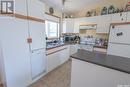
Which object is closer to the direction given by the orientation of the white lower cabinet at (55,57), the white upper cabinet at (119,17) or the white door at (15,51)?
the white upper cabinet

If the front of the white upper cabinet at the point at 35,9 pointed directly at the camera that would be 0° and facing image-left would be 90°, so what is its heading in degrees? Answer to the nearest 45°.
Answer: approximately 315°

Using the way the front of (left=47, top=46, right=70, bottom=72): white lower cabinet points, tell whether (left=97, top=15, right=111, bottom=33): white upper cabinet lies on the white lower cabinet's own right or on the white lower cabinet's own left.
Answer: on the white lower cabinet's own left

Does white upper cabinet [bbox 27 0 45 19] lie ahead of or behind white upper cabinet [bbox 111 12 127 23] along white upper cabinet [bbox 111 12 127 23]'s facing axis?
ahead

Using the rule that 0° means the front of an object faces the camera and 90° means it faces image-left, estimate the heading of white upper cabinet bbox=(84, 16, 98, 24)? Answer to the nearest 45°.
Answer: approximately 0°

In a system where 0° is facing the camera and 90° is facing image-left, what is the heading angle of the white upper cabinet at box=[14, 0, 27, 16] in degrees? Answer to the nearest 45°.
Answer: approximately 315°

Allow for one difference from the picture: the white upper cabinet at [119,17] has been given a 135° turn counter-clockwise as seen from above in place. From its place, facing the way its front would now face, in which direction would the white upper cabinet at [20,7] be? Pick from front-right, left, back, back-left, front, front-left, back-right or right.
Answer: back

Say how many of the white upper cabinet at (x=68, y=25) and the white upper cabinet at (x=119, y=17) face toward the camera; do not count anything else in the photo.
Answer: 2

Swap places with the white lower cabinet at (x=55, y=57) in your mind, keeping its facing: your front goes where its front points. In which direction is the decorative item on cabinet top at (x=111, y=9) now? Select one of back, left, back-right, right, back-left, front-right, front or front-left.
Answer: front-left

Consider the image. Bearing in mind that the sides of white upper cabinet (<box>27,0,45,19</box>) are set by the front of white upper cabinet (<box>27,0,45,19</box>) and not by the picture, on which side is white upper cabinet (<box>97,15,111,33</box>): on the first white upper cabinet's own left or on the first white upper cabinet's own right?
on the first white upper cabinet's own left

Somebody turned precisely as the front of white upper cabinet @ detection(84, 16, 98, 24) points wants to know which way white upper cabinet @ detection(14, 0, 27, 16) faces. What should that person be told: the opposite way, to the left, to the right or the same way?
to the left
